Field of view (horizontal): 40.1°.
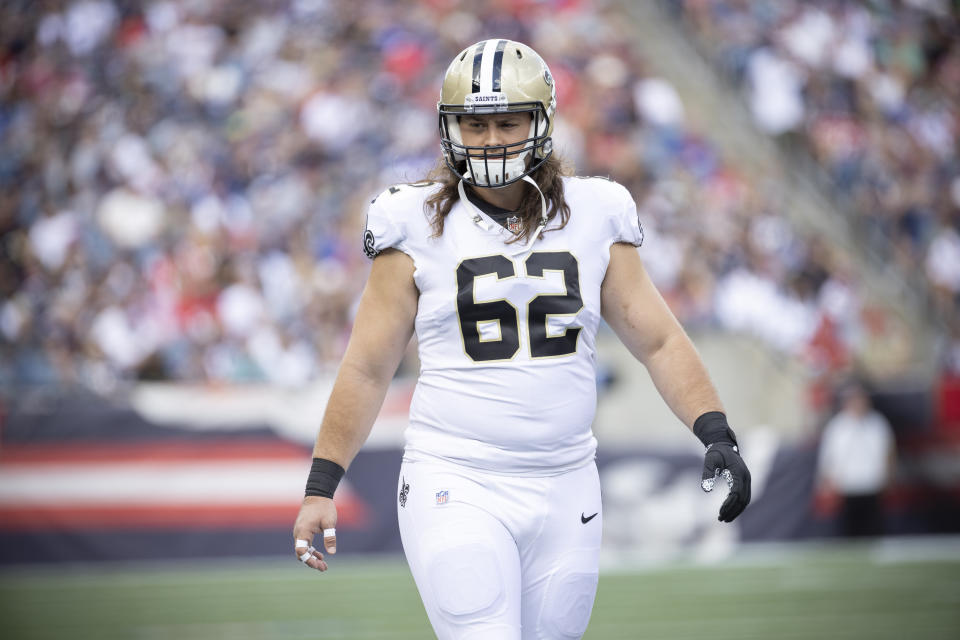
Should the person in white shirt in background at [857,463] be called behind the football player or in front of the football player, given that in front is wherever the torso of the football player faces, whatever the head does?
behind

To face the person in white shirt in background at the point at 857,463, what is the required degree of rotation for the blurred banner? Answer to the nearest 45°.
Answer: approximately 90° to its left

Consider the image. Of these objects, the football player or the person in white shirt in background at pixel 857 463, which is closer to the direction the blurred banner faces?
the football player

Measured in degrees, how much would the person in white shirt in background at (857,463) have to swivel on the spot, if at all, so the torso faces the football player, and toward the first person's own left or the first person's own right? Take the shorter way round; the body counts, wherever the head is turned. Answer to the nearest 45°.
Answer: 0° — they already face them

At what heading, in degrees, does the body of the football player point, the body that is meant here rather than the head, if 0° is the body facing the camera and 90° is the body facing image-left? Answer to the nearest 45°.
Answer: approximately 0°

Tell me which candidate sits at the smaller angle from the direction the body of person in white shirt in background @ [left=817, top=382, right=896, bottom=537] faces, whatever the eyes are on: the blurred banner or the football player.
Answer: the football player
